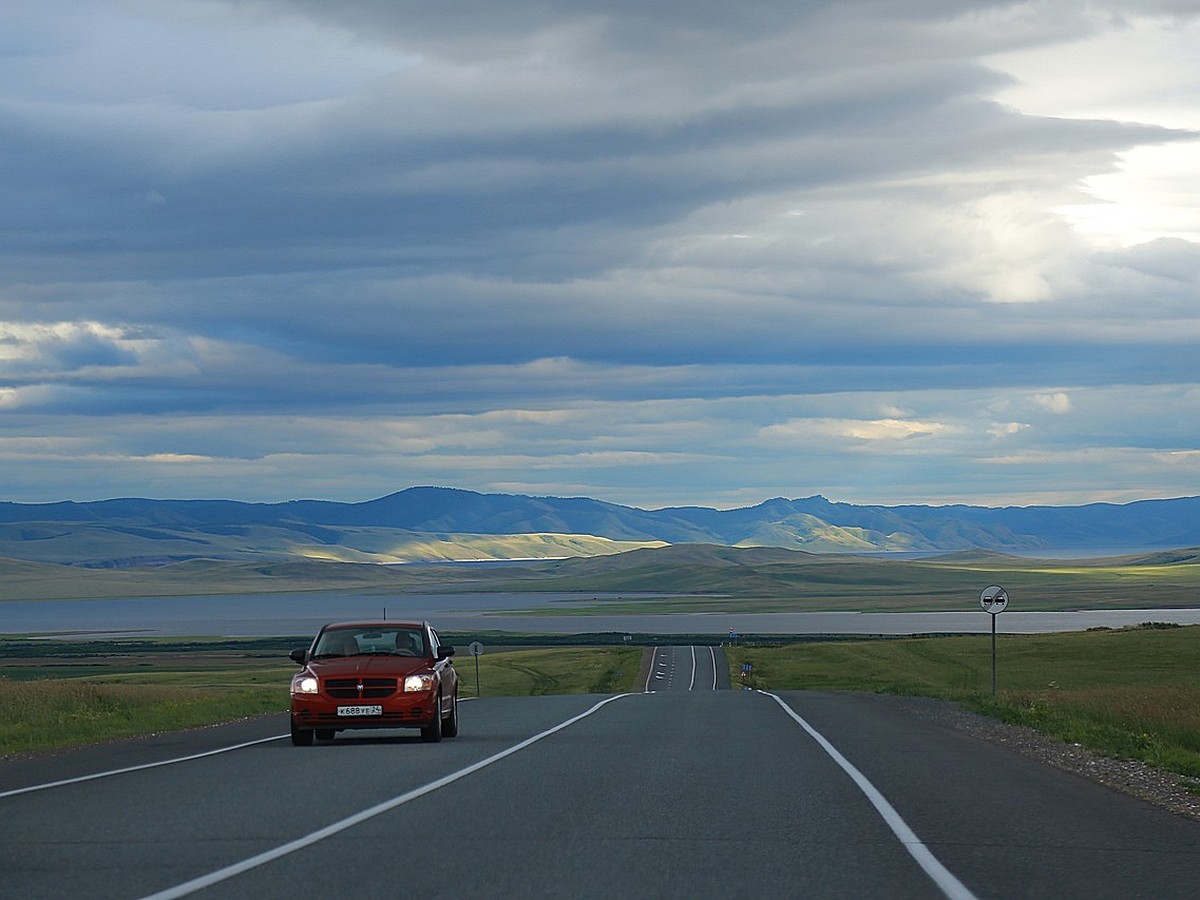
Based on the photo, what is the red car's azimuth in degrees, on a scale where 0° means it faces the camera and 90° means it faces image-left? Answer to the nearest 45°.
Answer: approximately 0°
